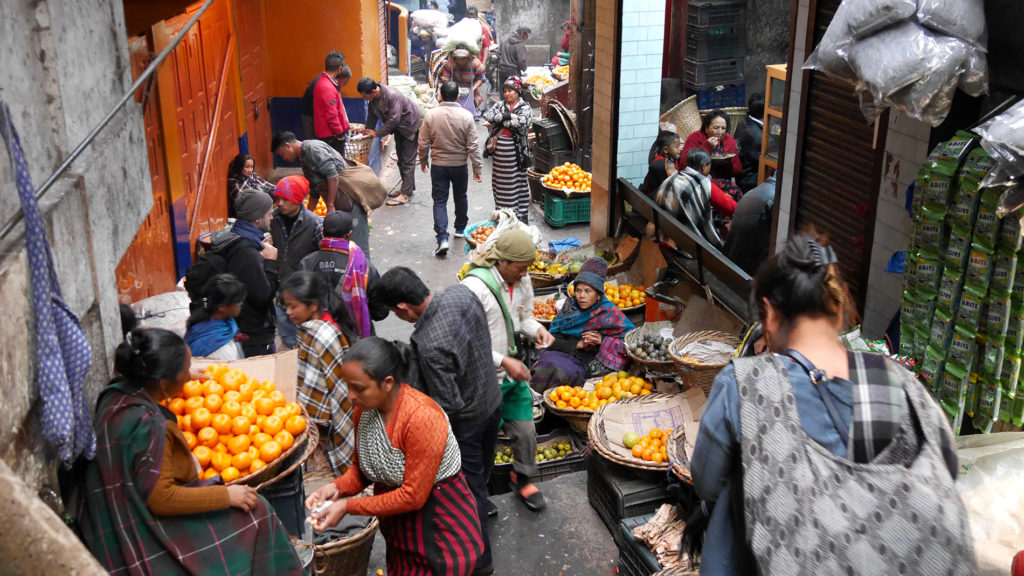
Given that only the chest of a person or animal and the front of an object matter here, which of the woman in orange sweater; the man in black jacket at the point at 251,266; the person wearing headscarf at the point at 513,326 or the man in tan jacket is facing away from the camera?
the man in tan jacket

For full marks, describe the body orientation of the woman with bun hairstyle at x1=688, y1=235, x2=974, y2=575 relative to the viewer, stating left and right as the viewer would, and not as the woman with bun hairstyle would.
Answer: facing away from the viewer

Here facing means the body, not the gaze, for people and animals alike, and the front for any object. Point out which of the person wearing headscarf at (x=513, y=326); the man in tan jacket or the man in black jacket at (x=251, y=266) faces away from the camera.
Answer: the man in tan jacket

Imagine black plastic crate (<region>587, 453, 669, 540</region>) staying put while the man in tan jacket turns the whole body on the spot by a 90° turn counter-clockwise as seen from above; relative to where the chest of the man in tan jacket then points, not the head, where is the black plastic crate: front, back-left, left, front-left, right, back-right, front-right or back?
left

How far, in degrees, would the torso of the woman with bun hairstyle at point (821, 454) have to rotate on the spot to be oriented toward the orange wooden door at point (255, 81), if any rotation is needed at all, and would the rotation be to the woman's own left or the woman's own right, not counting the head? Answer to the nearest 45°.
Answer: approximately 45° to the woman's own left

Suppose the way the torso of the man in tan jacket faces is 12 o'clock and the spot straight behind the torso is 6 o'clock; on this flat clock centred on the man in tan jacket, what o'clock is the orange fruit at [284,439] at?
The orange fruit is roughly at 6 o'clock from the man in tan jacket.

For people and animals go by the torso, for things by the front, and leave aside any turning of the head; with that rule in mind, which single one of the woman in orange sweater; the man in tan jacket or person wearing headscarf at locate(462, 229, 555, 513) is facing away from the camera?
the man in tan jacket

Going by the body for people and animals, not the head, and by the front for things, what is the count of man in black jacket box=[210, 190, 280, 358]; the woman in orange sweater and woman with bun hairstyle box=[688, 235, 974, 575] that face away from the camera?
1

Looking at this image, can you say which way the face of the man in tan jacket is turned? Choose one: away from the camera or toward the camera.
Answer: away from the camera

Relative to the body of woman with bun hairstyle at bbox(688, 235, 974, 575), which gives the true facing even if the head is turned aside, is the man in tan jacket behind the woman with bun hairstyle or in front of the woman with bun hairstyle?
in front

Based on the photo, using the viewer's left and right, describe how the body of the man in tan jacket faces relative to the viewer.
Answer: facing away from the viewer

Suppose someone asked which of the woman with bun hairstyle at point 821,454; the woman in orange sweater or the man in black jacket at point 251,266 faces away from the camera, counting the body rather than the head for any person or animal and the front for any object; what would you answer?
the woman with bun hairstyle

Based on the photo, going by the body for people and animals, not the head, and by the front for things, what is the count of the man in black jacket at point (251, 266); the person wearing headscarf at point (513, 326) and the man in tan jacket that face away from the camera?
1

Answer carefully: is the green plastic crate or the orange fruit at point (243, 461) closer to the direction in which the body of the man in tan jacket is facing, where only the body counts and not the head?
the green plastic crate

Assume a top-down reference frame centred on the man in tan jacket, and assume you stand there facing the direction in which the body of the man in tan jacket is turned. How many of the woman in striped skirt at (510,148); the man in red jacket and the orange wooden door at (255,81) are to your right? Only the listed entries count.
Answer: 1
